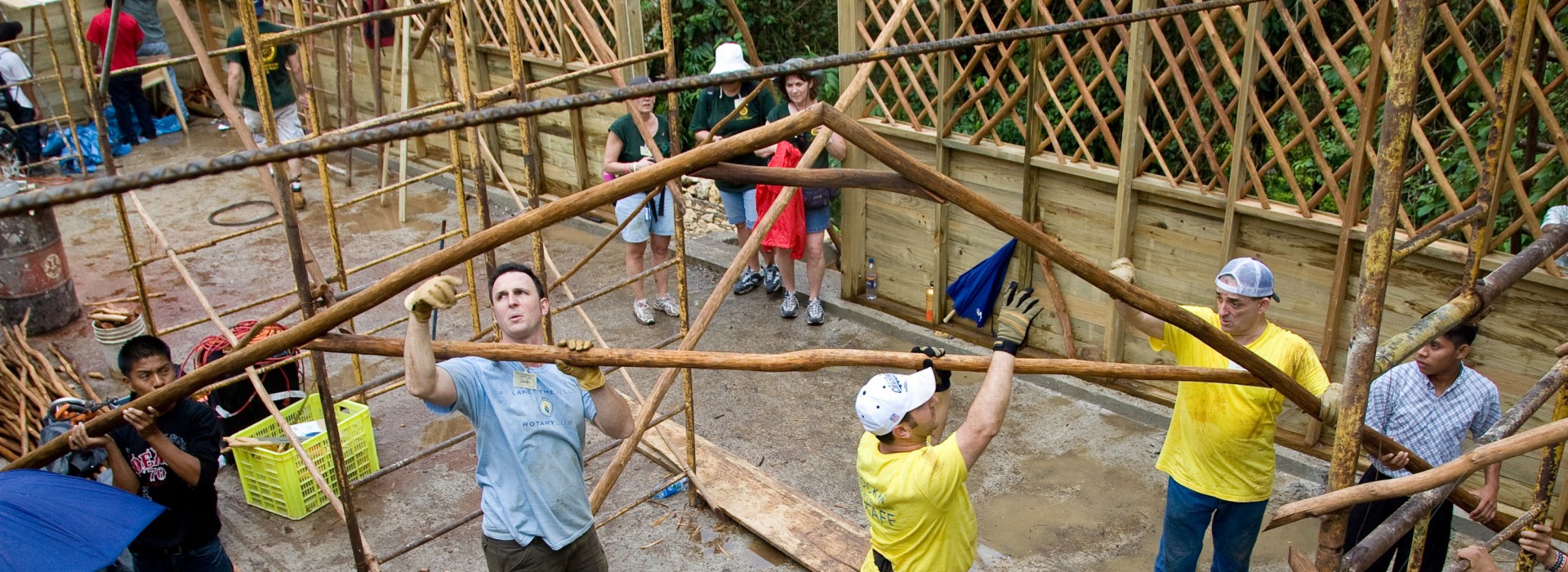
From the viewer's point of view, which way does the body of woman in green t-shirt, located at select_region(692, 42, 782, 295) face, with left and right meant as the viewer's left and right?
facing the viewer

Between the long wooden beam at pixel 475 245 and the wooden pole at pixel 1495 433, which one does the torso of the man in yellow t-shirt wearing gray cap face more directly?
the long wooden beam

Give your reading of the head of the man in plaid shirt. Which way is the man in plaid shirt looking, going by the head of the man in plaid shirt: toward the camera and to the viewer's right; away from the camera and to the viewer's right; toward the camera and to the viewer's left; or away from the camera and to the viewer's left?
toward the camera and to the viewer's left

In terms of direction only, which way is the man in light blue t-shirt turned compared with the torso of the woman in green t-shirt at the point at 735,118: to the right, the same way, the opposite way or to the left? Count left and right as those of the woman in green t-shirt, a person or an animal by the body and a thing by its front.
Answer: the same way

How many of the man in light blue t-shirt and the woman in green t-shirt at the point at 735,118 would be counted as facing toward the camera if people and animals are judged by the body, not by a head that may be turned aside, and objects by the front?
2

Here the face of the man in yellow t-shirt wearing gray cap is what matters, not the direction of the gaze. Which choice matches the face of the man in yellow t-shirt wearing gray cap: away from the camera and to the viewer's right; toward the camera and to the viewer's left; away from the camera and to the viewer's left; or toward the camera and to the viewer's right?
toward the camera and to the viewer's left

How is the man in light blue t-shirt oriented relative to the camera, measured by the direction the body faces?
toward the camera

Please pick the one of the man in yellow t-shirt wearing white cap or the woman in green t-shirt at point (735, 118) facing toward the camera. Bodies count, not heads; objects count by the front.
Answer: the woman in green t-shirt

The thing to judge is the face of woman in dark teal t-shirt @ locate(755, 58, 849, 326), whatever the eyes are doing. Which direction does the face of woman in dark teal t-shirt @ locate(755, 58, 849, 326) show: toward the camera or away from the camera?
toward the camera

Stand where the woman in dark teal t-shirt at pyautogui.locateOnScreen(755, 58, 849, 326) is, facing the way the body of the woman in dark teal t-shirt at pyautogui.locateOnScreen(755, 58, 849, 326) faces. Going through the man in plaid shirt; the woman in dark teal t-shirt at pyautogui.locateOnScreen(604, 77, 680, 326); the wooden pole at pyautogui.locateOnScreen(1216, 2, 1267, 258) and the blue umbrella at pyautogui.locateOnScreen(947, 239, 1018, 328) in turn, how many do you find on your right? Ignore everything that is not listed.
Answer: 1

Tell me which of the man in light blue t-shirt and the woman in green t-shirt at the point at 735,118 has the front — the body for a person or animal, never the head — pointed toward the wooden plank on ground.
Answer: the woman in green t-shirt

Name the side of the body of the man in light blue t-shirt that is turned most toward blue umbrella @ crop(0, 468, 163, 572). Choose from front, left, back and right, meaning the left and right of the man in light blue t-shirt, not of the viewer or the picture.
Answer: right

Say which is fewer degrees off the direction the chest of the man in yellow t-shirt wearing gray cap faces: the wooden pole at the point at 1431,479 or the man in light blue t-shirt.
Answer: the man in light blue t-shirt

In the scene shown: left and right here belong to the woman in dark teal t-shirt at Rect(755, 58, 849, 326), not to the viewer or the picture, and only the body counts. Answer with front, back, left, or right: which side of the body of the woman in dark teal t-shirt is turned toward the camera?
front

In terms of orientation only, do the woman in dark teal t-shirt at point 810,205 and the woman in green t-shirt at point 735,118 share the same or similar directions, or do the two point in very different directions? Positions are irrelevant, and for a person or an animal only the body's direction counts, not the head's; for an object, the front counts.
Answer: same or similar directions

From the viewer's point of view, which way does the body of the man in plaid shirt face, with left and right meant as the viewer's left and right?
facing the viewer and to the left of the viewer

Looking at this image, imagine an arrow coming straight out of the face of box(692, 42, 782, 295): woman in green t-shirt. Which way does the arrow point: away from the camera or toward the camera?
toward the camera

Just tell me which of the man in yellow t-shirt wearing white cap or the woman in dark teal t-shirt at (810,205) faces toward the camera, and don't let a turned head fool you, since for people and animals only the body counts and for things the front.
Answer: the woman in dark teal t-shirt
